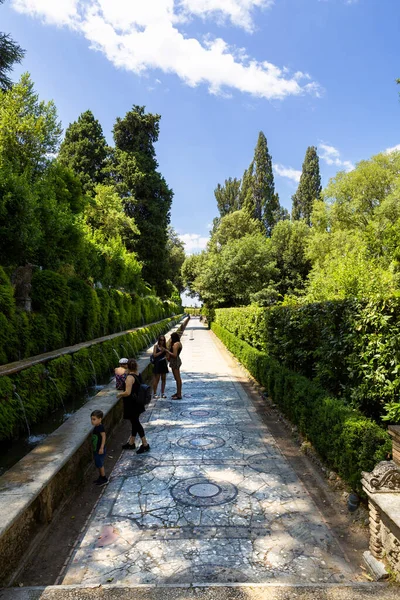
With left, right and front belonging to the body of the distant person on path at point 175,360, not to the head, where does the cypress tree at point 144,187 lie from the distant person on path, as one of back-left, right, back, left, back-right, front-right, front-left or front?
right

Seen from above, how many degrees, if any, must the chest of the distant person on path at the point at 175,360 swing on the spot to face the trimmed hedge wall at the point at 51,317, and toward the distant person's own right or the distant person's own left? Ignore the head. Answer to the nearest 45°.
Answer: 0° — they already face it

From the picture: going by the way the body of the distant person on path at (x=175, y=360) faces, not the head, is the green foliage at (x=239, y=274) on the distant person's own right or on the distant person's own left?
on the distant person's own right

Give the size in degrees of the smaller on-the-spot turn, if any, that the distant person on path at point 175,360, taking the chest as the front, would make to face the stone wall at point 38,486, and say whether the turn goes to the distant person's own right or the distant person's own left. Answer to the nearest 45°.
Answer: approximately 90° to the distant person's own left

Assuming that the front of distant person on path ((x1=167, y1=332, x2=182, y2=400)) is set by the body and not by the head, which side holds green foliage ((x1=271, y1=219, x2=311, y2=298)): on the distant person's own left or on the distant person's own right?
on the distant person's own right

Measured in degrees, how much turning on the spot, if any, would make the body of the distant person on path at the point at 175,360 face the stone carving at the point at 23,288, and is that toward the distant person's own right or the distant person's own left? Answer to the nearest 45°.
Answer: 0° — they already face it

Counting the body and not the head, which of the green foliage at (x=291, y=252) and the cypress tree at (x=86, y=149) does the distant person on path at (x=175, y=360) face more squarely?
the cypress tree

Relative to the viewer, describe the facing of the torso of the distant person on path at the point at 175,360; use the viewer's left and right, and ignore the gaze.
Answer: facing to the left of the viewer
